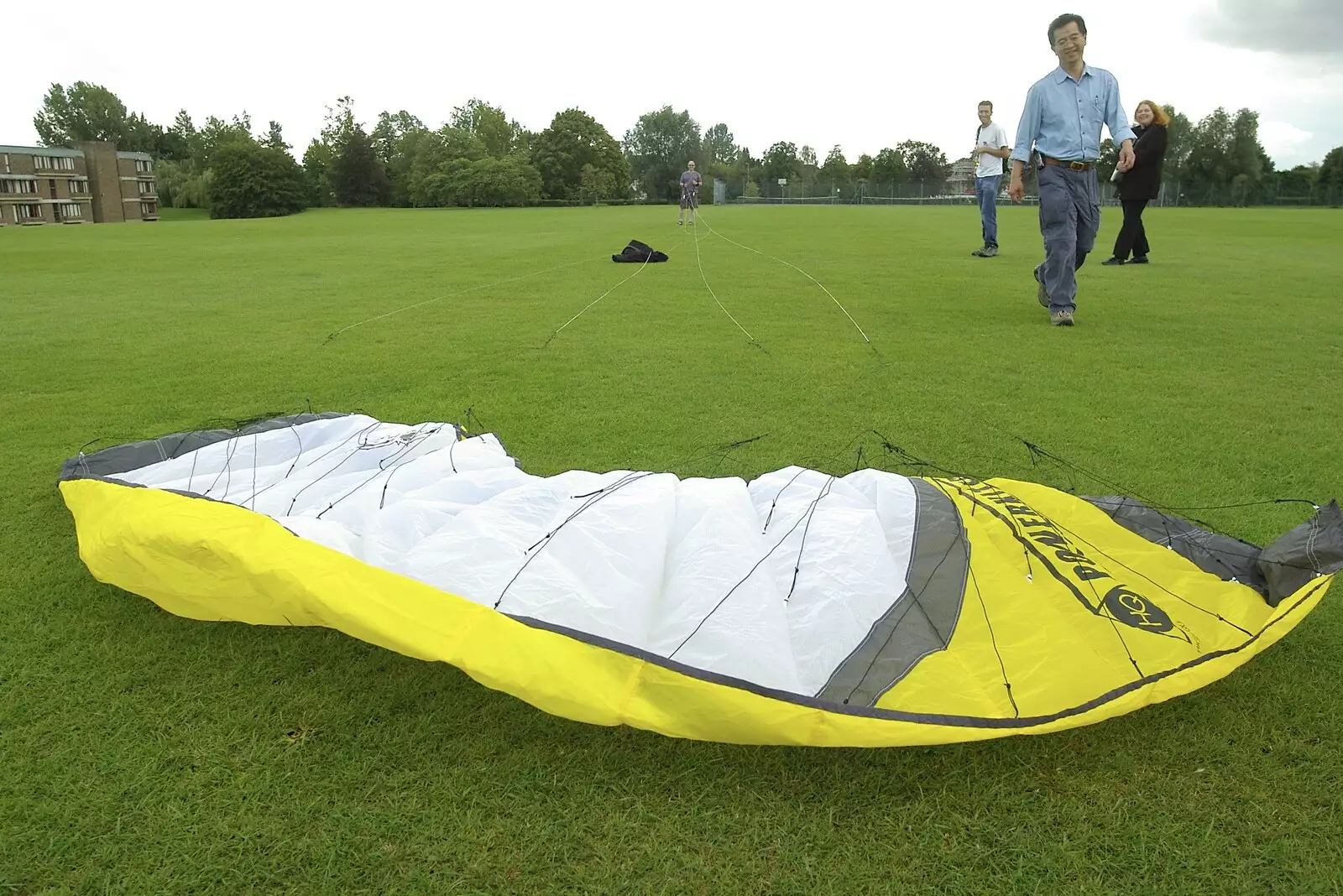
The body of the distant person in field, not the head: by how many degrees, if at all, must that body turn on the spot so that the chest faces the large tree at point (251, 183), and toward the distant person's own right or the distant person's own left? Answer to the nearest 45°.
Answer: approximately 135° to the distant person's own right

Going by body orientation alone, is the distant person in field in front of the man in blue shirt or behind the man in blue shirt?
behind

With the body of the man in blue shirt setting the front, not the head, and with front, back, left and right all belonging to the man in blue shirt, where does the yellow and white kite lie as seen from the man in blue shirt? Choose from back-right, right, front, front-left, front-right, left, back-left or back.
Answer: front

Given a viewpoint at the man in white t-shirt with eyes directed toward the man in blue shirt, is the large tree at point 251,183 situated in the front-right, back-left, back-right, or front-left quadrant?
back-right

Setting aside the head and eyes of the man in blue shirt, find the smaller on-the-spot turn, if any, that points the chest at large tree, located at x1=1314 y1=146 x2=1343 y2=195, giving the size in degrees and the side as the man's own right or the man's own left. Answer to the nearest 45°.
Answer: approximately 180°

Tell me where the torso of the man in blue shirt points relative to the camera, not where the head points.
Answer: toward the camera

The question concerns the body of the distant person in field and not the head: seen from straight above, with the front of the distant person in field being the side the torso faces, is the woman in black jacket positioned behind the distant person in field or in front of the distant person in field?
in front

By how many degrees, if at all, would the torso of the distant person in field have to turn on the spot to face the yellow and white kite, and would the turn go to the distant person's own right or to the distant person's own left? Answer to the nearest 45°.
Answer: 0° — they already face it

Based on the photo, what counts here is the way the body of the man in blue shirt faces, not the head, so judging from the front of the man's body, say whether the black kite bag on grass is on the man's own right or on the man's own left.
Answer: on the man's own right

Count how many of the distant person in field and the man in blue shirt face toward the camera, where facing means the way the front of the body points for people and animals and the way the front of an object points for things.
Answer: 2

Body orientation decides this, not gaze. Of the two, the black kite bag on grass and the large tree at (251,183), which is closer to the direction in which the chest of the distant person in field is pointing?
the black kite bag on grass

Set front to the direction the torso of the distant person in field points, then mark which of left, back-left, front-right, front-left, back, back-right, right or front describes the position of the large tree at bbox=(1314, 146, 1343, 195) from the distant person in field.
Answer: back-left

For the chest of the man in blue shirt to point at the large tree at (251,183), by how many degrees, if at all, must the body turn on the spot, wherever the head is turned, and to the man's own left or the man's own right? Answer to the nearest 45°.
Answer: approximately 135° to the man's own right

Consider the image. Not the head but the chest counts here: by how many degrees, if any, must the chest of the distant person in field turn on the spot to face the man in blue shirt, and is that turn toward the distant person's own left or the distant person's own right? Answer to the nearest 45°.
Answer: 0° — they already face them

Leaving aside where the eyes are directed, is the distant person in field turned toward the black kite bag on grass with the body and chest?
yes
